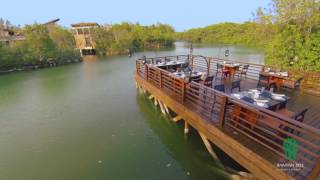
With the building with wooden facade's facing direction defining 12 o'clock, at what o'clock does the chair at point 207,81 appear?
The chair is roughly at 12 o'clock from the building with wooden facade.

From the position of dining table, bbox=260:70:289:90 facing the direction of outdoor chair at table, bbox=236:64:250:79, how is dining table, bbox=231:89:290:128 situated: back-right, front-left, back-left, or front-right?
back-left

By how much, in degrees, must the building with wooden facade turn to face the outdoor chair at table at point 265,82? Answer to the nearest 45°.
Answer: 0° — it already faces it

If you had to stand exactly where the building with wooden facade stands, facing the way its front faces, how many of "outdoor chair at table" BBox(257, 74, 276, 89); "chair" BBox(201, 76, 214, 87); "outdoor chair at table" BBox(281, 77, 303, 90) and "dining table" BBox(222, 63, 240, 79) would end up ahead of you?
4

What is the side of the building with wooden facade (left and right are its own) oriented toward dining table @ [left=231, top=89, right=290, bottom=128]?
front

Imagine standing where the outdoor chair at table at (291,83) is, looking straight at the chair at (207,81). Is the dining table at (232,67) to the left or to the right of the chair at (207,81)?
right

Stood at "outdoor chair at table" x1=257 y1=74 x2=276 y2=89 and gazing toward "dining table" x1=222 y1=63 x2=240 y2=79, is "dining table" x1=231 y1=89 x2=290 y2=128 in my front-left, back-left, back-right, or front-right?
back-left

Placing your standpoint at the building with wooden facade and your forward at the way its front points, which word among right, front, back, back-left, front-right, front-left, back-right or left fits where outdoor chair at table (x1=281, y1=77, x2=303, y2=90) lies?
front

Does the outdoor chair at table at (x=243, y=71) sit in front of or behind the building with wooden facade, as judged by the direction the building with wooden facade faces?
in front

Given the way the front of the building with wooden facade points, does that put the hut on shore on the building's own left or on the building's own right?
on the building's own right

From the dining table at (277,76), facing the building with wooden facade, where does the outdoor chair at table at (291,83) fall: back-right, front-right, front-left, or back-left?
back-right

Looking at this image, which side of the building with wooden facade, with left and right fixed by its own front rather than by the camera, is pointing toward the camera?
front

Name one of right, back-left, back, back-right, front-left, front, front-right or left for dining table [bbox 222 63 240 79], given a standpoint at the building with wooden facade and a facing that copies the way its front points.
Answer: front

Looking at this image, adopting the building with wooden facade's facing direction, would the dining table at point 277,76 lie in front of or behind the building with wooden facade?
in front
